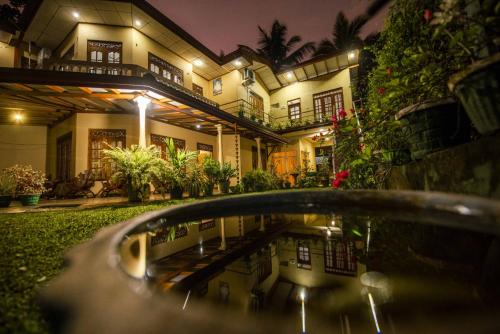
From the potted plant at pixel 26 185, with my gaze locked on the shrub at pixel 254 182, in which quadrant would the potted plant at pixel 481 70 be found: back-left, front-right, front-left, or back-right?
front-right

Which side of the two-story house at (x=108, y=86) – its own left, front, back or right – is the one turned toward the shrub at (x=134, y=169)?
front

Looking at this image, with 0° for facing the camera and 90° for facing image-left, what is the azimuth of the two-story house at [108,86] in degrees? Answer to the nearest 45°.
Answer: approximately 315°

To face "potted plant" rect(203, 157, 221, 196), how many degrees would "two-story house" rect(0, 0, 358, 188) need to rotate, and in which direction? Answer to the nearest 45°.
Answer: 0° — it already faces it

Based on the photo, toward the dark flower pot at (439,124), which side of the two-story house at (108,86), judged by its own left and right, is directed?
front

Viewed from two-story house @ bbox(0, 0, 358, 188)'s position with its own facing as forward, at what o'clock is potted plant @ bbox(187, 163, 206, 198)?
The potted plant is roughly at 12 o'clock from the two-story house.

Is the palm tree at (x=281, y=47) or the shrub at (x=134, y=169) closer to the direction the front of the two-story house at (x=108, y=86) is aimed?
the shrub

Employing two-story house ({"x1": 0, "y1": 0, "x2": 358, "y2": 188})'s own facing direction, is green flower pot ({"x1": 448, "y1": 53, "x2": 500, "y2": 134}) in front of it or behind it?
in front

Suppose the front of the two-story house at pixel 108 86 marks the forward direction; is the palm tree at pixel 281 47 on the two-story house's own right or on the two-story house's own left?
on the two-story house's own left
